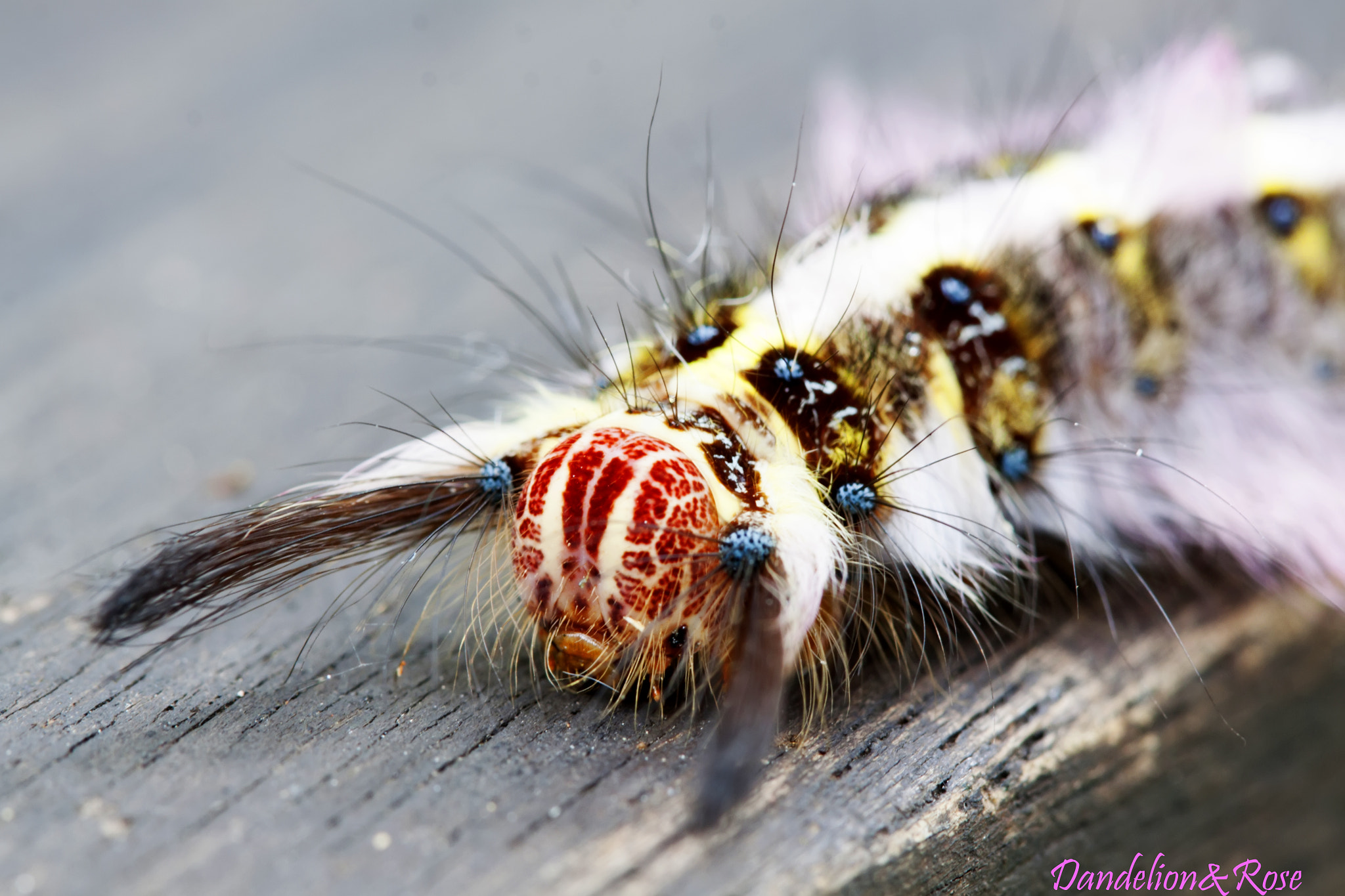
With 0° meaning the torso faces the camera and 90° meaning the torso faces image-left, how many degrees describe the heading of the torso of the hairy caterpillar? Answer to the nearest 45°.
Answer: approximately 45°
